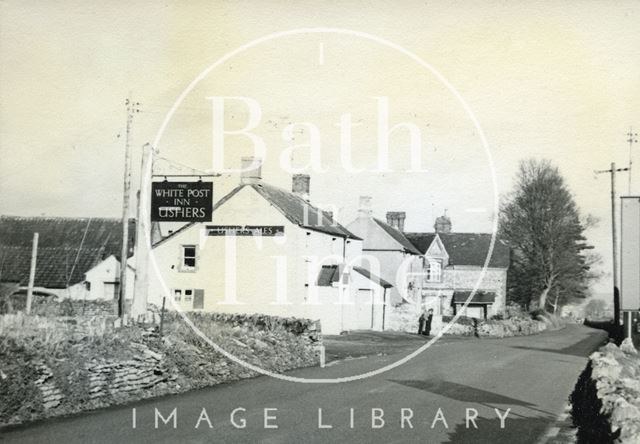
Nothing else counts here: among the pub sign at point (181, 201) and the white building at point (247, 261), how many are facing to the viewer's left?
0

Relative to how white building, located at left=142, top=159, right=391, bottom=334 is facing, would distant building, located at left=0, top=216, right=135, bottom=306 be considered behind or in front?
behind

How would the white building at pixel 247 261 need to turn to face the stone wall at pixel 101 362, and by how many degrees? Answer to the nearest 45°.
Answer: approximately 45° to its right

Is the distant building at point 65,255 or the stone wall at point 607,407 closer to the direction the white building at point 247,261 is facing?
the stone wall

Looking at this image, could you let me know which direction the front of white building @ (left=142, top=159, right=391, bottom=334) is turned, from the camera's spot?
facing the viewer and to the right of the viewer

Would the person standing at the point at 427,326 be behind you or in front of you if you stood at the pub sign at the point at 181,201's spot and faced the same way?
behind

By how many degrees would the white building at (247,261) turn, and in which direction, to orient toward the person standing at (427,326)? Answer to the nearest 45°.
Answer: approximately 90° to its left

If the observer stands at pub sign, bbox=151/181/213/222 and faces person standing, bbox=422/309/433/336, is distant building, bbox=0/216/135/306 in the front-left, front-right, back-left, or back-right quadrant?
front-left

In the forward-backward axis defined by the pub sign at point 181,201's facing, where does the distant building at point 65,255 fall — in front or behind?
behind

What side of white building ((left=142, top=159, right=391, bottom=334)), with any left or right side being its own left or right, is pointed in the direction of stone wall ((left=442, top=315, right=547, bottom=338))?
left

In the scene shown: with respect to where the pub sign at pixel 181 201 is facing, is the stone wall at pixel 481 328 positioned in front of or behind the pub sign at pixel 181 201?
behind

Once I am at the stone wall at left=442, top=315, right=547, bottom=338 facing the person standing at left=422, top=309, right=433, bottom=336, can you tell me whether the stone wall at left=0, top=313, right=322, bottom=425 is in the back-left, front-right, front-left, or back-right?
front-left

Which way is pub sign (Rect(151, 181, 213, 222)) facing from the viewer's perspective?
toward the camera
